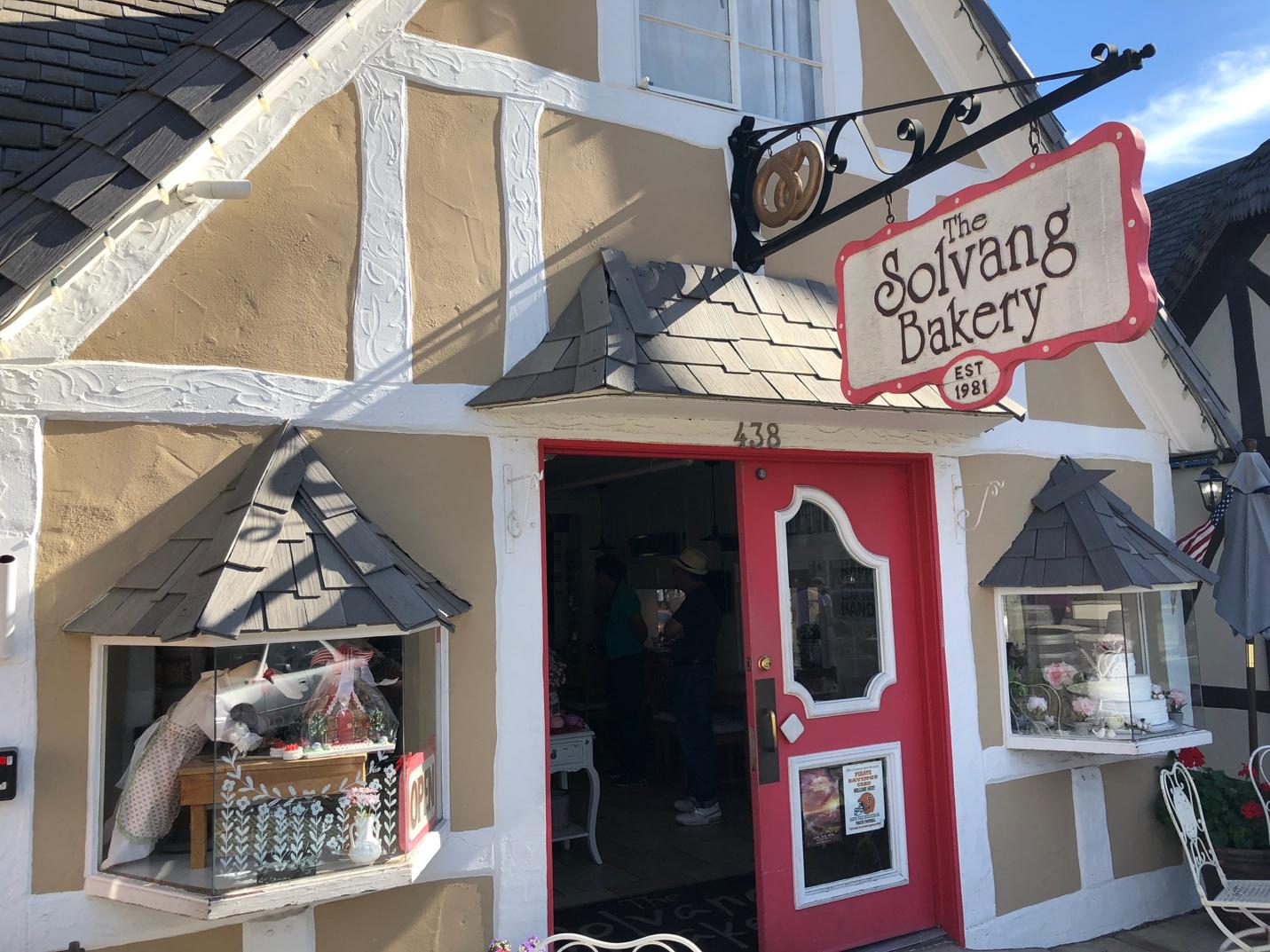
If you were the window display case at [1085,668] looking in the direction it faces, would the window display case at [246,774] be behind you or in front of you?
in front

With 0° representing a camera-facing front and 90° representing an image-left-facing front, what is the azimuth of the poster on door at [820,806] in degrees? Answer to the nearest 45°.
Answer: approximately 0°

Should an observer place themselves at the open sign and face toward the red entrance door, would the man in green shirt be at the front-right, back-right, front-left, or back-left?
front-left

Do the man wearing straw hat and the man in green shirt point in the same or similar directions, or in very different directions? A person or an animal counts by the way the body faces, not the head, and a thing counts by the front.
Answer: same or similar directions

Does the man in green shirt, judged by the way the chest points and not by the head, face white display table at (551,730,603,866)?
no

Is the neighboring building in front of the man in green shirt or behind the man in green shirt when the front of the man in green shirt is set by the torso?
behind

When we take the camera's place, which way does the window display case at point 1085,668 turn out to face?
facing the viewer

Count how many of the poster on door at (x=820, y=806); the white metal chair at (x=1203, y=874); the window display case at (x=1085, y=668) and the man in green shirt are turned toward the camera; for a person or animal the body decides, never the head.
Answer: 2

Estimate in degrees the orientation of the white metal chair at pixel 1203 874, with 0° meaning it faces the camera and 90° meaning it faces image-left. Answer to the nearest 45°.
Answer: approximately 270°

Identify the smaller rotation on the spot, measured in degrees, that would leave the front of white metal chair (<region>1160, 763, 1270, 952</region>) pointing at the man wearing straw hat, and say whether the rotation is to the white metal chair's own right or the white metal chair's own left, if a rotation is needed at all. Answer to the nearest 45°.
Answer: approximately 180°
